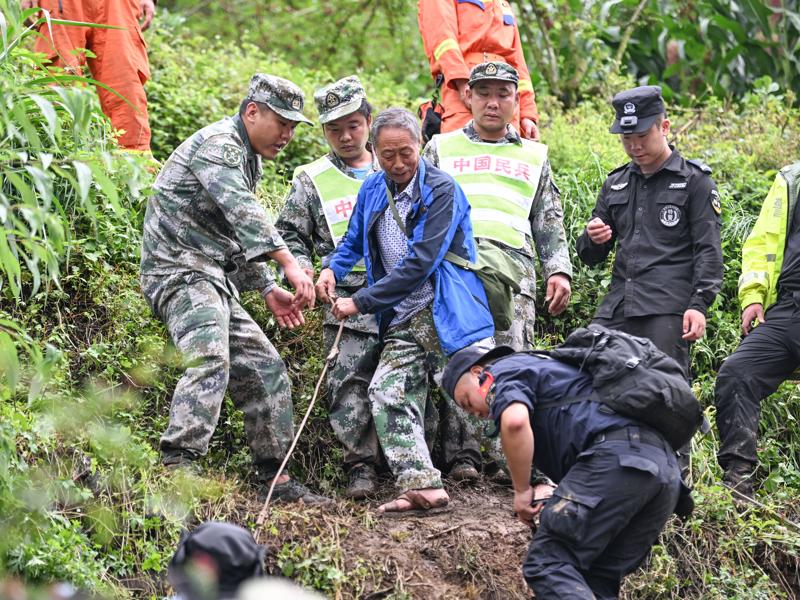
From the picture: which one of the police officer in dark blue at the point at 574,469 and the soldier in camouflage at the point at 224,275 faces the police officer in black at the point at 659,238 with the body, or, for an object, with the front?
the soldier in camouflage

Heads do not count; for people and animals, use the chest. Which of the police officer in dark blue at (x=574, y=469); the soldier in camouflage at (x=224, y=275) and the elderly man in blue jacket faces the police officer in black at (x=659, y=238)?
the soldier in camouflage

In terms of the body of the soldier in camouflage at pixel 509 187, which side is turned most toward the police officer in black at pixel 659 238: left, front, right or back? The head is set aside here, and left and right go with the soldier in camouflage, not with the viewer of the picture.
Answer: left

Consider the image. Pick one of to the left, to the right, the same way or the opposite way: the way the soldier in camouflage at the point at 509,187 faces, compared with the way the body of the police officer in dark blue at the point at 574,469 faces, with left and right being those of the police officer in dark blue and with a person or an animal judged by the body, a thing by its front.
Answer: to the left

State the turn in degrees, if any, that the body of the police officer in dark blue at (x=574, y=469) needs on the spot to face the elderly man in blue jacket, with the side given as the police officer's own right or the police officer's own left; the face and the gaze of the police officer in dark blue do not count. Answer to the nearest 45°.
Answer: approximately 45° to the police officer's own right

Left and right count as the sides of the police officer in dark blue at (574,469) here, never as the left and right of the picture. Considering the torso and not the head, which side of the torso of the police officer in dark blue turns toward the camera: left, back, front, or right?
left

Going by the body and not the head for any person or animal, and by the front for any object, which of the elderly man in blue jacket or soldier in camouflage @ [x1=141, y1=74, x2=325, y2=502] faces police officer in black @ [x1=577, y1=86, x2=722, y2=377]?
the soldier in camouflage

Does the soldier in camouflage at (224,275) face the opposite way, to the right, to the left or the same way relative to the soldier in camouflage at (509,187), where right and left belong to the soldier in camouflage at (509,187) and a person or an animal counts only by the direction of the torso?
to the left

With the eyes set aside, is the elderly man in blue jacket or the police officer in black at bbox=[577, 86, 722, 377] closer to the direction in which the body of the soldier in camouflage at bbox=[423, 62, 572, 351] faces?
the elderly man in blue jacket

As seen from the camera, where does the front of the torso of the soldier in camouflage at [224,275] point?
to the viewer's right

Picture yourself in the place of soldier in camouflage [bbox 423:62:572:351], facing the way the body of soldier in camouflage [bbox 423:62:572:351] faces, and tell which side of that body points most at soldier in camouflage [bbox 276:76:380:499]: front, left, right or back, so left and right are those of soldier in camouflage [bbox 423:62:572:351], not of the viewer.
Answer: right
